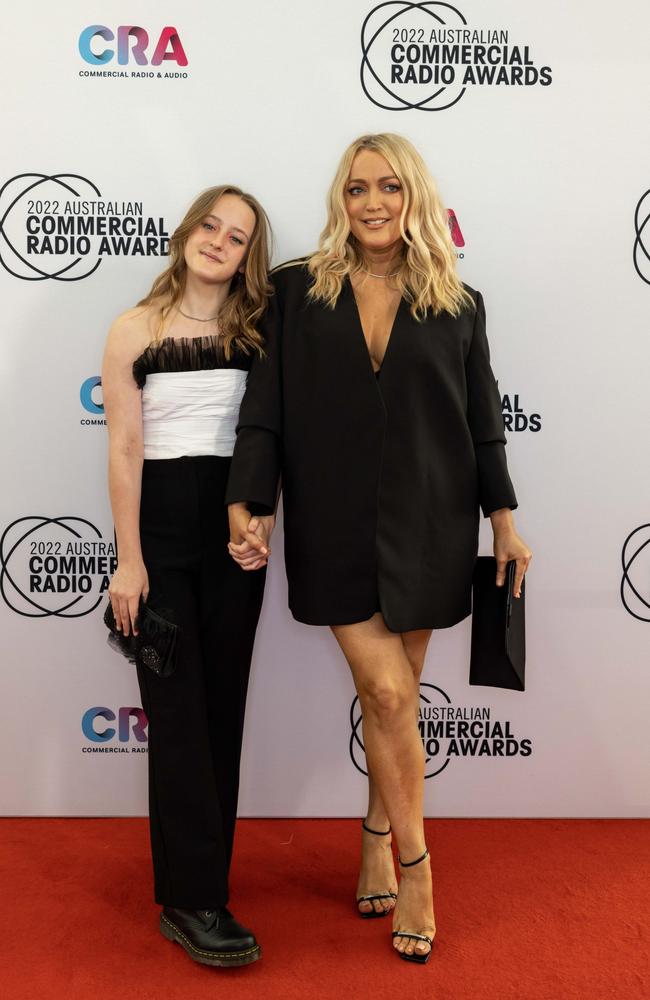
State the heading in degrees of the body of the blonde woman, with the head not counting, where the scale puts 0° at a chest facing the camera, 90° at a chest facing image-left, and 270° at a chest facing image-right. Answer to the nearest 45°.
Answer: approximately 0°
